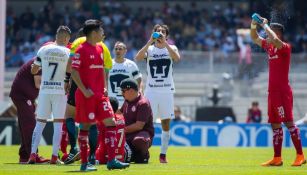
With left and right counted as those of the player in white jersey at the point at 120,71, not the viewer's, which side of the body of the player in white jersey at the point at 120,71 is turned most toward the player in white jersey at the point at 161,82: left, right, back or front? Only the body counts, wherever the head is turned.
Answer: left

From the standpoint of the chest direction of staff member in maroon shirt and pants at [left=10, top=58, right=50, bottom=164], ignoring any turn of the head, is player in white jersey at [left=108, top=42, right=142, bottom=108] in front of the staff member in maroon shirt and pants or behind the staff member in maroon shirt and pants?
in front

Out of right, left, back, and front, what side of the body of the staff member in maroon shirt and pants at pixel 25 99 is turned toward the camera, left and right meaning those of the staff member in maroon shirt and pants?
right

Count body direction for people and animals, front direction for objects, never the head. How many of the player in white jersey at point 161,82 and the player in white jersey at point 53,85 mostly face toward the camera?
1

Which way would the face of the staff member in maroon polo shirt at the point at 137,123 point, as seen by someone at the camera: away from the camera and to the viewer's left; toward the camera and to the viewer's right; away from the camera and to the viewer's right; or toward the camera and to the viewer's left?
toward the camera and to the viewer's left

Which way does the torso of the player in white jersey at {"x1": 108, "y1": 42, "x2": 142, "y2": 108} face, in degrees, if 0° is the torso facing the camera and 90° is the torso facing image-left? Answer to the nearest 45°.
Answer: approximately 45°
